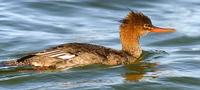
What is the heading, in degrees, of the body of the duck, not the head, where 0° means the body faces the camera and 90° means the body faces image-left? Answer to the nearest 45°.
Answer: approximately 270°
